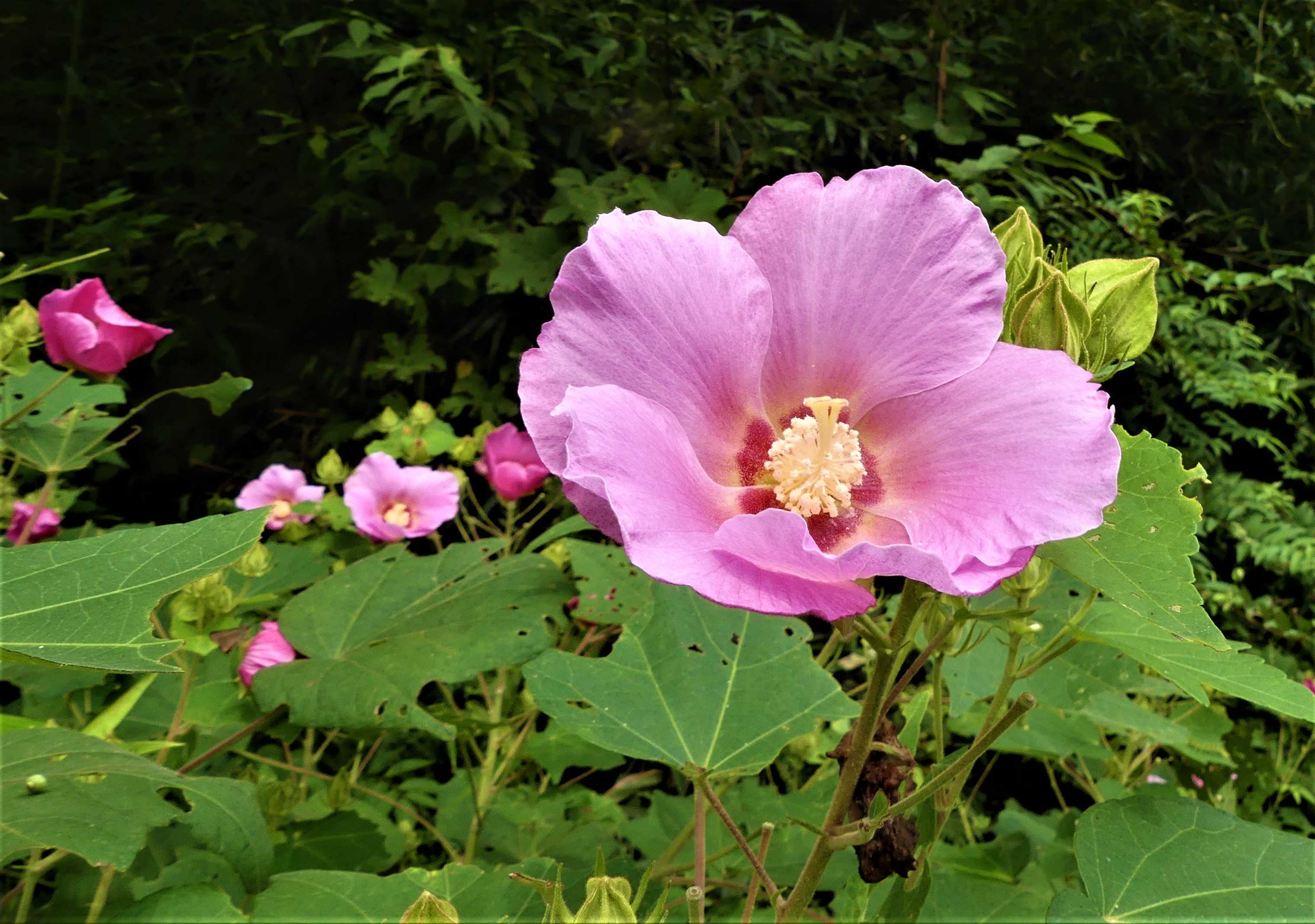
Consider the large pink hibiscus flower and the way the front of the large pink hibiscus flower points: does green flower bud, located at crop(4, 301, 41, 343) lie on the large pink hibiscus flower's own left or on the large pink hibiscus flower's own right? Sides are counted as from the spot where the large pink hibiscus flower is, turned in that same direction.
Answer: on the large pink hibiscus flower's own right

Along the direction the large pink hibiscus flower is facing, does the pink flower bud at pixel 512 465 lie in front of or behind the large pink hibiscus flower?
behind

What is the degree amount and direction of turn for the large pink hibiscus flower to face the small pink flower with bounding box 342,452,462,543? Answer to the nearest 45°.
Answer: approximately 135° to its right

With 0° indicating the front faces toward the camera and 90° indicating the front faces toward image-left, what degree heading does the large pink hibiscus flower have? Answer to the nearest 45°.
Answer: approximately 0°
